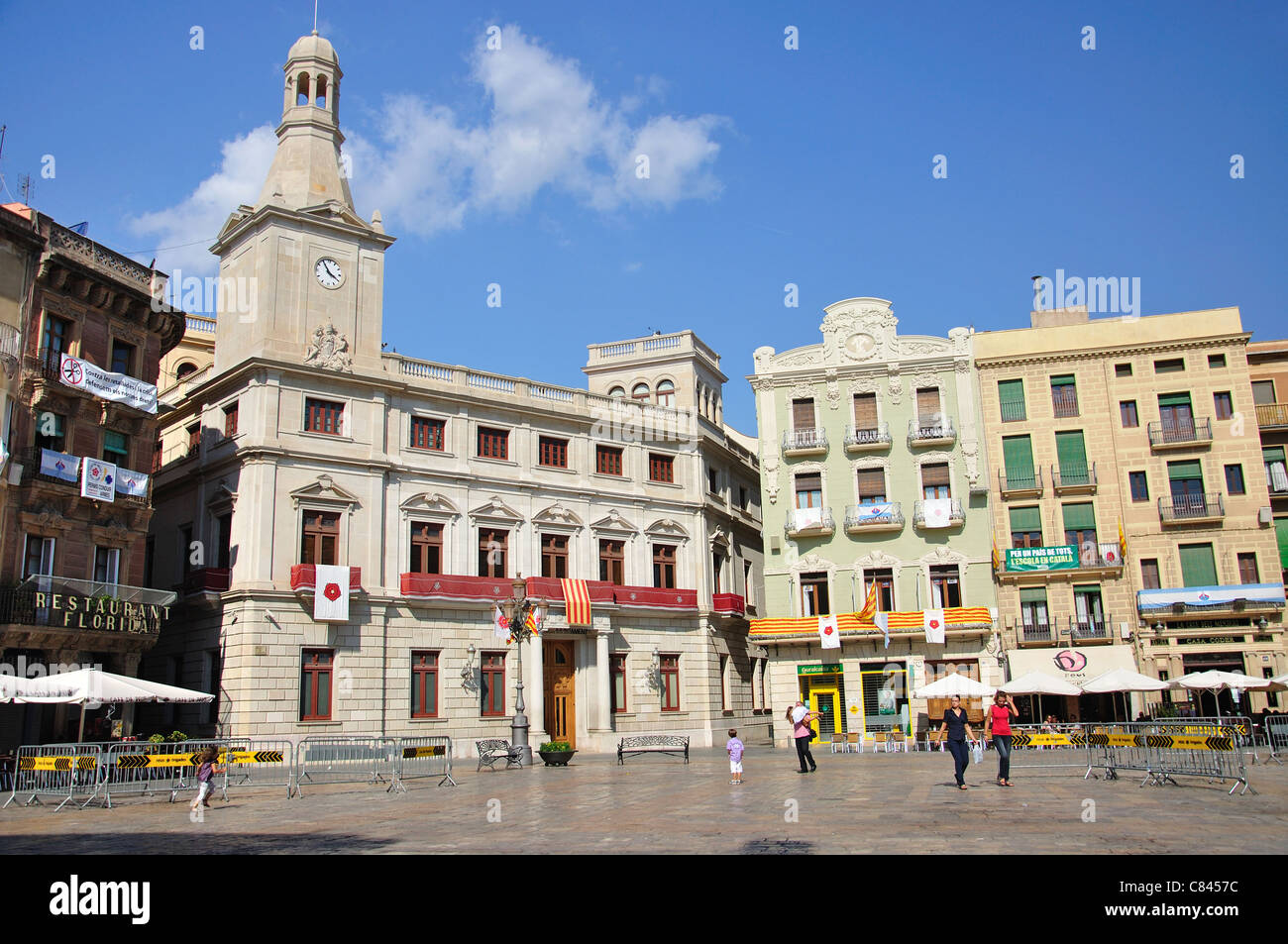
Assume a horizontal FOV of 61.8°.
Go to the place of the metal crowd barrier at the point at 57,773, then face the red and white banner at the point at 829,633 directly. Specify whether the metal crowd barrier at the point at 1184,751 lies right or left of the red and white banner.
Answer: right

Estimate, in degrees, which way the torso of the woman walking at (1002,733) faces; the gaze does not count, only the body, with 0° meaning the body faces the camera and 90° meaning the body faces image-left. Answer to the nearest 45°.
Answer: approximately 0°

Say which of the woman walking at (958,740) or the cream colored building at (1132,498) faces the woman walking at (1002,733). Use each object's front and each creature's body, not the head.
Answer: the cream colored building

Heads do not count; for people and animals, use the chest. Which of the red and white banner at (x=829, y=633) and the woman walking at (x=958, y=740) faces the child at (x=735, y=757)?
the red and white banner

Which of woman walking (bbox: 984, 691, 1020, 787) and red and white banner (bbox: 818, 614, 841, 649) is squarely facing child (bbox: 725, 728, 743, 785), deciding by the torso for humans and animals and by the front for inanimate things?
the red and white banner

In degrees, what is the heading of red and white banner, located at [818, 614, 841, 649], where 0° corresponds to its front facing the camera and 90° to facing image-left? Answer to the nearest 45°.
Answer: approximately 0°

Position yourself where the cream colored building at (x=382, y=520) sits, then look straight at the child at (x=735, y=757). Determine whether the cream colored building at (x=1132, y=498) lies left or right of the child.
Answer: left

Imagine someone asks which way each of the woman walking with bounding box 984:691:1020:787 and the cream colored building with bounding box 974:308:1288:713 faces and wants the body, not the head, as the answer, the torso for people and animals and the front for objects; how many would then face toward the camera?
2

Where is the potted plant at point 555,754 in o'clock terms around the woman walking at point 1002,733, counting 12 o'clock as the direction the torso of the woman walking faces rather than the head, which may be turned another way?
The potted plant is roughly at 4 o'clock from the woman walking.

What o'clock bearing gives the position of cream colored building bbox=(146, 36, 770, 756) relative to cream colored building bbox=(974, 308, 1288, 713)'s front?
cream colored building bbox=(146, 36, 770, 756) is roughly at 2 o'clock from cream colored building bbox=(974, 308, 1288, 713).

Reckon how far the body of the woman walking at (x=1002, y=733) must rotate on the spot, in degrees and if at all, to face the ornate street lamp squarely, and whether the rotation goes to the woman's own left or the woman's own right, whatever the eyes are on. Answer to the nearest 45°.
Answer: approximately 135° to the woman's own right
